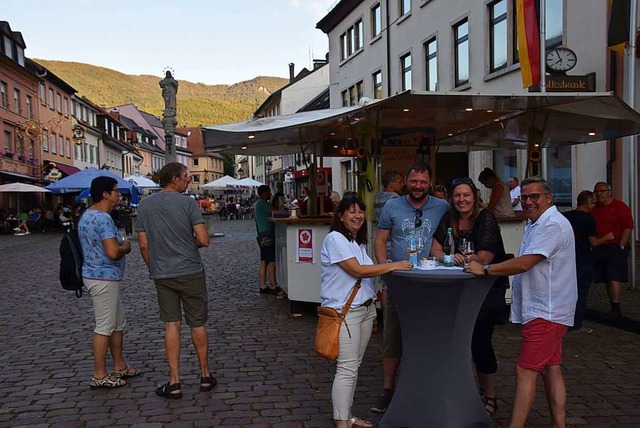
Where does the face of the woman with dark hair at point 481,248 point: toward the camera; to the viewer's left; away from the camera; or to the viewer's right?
toward the camera

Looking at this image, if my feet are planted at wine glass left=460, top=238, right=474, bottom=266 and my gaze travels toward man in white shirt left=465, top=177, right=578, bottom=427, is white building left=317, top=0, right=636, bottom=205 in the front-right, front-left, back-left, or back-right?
back-left

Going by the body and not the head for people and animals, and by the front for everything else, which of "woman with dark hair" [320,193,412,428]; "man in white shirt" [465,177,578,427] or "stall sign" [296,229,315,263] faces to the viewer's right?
the woman with dark hair

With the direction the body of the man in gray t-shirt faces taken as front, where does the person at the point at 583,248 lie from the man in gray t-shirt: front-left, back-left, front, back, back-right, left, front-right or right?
front-right

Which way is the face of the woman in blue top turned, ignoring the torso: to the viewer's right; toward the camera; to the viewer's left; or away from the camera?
to the viewer's right

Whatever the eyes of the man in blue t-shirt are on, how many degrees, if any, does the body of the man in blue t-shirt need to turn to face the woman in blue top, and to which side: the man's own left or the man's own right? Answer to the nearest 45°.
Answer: approximately 90° to the man's own right

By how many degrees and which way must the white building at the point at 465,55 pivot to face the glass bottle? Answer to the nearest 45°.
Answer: approximately 45° to its left

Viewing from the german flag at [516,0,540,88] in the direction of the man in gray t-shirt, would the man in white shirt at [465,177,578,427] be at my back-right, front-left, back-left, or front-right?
front-left

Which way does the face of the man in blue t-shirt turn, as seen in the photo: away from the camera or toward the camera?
toward the camera

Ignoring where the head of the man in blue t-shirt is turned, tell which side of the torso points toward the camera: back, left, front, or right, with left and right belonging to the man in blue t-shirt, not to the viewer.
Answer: front

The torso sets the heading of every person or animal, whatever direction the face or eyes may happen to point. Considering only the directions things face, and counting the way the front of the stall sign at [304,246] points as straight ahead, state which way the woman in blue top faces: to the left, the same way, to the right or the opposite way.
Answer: to the left

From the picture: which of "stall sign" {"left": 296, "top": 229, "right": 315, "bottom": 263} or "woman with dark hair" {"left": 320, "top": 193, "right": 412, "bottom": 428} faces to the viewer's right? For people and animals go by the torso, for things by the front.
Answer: the woman with dark hair
